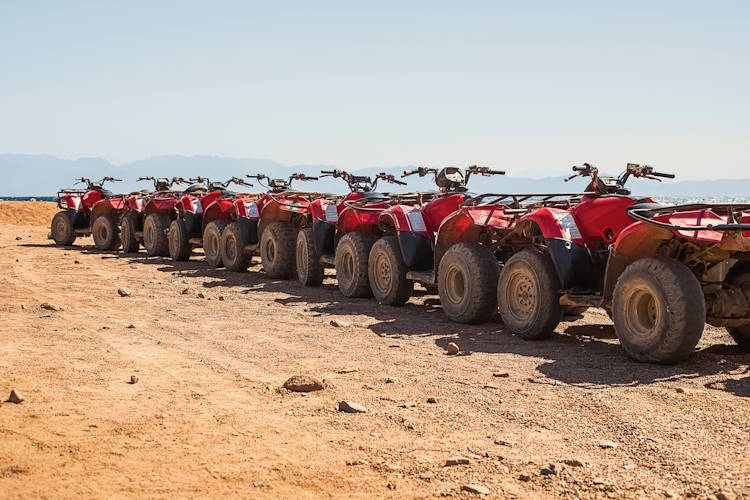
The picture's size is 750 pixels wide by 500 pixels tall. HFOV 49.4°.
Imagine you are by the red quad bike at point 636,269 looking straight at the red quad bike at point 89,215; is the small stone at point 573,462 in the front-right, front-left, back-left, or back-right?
back-left

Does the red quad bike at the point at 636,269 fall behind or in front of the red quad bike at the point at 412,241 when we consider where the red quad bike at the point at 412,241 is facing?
behind

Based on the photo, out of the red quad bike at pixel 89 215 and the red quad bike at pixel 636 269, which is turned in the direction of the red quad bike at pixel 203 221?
the red quad bike at pixel 636 269

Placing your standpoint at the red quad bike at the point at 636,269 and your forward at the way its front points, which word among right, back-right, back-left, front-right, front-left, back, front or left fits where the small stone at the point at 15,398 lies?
left

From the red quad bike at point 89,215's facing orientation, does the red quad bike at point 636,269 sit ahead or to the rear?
to the rear

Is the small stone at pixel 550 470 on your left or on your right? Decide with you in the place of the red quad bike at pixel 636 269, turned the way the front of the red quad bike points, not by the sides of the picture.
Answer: on your left

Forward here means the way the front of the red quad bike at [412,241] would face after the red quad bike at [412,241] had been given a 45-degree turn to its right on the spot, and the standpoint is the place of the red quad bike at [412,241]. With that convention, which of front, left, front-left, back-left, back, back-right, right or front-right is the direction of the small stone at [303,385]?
back

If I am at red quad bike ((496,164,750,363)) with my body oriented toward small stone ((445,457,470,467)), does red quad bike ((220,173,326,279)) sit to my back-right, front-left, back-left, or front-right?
back-right

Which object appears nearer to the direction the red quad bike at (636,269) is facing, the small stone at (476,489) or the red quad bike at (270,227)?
the red quad bike

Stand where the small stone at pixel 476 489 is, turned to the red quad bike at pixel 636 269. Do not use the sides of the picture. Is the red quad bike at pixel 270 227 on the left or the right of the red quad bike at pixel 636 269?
left

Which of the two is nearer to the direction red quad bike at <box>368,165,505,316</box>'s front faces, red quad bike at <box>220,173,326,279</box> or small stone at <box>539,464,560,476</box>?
the red quad bike

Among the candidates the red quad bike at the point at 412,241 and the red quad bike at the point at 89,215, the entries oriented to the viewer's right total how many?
0

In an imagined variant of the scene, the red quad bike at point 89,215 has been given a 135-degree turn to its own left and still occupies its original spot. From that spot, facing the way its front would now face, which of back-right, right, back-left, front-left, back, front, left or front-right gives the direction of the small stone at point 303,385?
front
